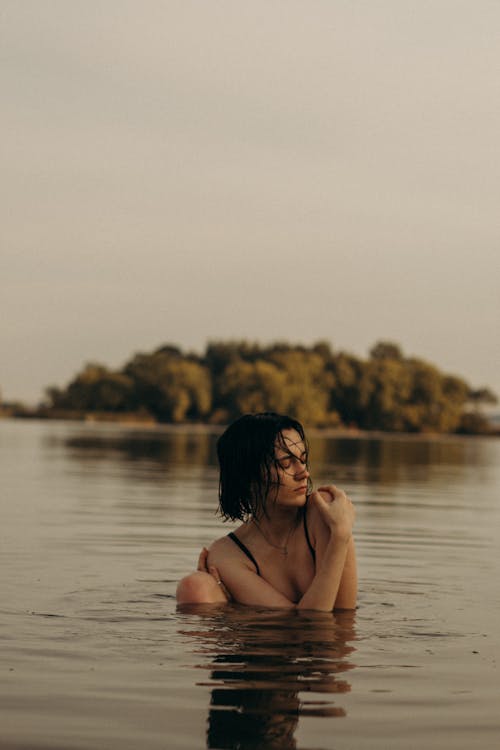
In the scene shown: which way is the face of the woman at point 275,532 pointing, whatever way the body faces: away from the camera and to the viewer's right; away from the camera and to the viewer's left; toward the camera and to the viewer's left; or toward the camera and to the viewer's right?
toward the camera and to the viewer's right

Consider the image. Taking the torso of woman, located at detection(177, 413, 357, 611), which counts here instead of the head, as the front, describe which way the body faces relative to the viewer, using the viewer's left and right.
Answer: facing the viewer and to the right of the viewer
